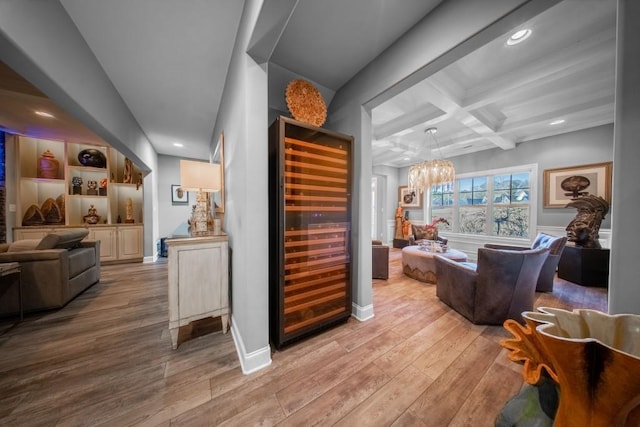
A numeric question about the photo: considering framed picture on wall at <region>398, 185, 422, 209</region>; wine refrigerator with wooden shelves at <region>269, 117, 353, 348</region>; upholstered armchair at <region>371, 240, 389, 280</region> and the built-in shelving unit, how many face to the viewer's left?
0

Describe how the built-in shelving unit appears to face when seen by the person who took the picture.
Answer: facing the viewer and to the right of the viewer

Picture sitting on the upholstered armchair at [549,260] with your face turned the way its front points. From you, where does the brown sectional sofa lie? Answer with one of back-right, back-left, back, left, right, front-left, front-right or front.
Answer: front-left

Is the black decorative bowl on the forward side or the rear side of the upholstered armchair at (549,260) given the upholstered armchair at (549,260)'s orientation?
on the forward side

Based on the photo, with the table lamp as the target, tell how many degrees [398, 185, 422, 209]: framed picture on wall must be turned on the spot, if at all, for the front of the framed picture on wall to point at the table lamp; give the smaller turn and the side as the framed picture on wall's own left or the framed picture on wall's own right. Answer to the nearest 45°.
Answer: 0° — it already faces it

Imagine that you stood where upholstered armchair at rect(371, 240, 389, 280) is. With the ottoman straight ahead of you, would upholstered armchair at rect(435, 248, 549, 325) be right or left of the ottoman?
right

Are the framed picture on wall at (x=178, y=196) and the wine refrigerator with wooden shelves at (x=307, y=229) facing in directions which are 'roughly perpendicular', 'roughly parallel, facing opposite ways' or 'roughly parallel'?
roughly parallel

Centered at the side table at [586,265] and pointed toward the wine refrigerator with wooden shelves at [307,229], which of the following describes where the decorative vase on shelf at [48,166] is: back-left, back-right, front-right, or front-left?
front-right

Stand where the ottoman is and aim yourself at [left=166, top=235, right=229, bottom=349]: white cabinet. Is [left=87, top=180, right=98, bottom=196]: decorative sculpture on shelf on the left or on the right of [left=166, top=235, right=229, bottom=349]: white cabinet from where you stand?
right

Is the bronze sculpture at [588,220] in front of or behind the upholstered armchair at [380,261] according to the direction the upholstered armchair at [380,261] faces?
in front

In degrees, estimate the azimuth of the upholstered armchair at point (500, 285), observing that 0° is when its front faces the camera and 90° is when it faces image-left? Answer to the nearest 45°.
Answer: approximately 135°

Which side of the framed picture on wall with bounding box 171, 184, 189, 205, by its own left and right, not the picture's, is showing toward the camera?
front

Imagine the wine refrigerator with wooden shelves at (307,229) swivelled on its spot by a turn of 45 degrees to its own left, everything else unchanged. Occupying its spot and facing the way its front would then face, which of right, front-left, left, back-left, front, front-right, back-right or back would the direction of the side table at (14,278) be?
back

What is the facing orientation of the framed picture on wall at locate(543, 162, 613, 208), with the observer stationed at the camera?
facing the viewer and to the left of the viewer

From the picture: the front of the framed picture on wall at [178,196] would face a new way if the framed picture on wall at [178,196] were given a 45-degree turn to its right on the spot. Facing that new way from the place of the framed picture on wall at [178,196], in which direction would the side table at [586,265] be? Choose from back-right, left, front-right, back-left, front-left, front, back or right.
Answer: left

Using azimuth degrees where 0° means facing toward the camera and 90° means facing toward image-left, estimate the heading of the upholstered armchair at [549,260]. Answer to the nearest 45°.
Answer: approximately 90°

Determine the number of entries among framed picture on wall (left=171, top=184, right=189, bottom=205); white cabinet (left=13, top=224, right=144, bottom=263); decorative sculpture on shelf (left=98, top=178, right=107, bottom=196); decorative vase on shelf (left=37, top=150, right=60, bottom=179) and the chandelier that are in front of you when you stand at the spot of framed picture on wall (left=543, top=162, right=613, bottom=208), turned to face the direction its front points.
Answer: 5
